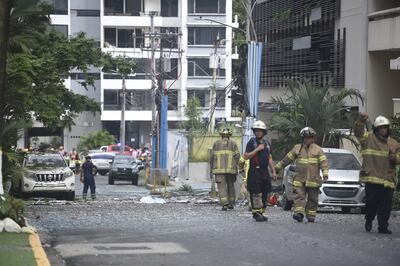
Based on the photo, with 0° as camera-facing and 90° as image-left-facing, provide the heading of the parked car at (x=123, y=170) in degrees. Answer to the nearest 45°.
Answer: approximately 0°

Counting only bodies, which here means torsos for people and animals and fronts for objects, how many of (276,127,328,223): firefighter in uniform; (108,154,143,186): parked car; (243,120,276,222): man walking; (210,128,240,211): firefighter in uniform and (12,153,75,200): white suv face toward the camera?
4

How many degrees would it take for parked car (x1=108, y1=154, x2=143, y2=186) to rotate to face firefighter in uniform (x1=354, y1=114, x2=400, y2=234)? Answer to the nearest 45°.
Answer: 0° — it already faces them

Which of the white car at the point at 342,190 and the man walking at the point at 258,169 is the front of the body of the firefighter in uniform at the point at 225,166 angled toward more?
the white car
